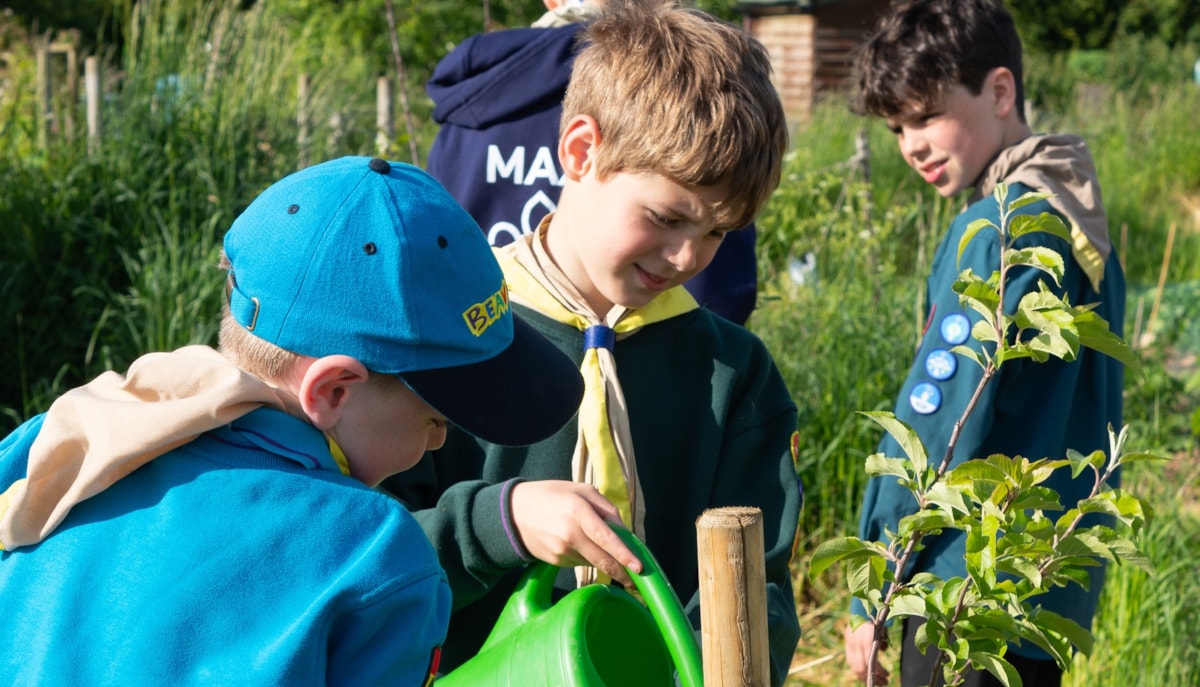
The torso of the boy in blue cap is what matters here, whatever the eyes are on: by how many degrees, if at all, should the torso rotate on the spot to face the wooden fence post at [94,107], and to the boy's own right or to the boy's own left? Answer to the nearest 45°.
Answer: approximately 45° to the boy's own left

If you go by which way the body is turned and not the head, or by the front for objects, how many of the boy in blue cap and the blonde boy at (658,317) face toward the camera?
1

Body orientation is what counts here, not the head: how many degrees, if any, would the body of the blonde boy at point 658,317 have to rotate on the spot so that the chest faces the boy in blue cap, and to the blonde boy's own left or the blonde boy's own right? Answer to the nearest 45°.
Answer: approximately 45° to the blonde boy's own right

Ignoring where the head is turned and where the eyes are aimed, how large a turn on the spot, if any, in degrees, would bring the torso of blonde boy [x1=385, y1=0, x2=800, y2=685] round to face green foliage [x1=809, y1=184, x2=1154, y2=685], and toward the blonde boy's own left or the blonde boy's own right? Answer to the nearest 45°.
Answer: approximately 45° to the blonde boy's own left

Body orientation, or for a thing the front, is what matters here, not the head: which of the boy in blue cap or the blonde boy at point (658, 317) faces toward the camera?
the blonde boy

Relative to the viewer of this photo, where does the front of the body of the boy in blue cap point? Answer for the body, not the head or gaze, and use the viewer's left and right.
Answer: facing away from the viewer and to the right of the viewer

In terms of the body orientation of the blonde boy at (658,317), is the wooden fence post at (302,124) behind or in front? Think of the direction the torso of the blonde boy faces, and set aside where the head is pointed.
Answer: behind

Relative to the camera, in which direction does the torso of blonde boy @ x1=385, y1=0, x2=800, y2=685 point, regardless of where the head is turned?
toward the camera

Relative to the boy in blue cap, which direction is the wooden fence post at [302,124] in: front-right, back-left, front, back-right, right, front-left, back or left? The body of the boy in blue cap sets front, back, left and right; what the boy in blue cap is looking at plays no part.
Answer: front-left

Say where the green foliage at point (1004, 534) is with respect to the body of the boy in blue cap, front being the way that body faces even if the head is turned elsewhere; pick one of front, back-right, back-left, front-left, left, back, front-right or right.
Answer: front-right

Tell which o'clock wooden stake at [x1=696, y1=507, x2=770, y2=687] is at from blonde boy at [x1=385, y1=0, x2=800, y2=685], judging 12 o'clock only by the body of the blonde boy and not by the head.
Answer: The wooden stake is roughly at 12 o'clock from the blonde boy.

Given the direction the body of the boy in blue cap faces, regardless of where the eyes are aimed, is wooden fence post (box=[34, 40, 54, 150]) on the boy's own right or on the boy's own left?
on the boy's own left

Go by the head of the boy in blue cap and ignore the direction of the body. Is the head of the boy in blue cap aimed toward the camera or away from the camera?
away from the camera

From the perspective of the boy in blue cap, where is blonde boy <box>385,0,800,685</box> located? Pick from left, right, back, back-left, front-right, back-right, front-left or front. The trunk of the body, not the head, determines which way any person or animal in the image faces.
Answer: front

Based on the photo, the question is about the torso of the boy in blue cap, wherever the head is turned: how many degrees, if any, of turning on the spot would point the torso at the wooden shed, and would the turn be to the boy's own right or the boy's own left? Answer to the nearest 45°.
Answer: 0° — they already face it
